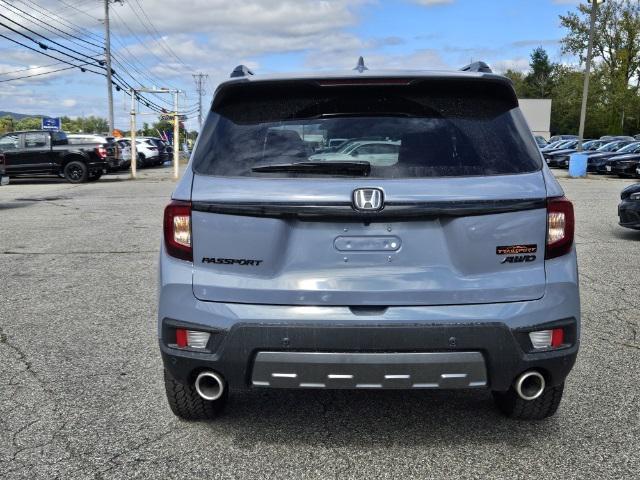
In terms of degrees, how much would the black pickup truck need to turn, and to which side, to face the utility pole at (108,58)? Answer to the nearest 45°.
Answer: approximately 90° to its right

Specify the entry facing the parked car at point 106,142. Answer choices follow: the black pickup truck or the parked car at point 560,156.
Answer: the parked car at point 560,156

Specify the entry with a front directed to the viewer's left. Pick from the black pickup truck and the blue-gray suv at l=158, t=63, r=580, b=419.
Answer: the black pickup truck

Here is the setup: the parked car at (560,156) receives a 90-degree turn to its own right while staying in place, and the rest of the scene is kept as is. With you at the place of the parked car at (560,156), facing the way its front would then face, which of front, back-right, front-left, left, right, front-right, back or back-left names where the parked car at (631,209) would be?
back-left

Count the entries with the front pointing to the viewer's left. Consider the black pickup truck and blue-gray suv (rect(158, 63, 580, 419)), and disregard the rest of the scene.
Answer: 1

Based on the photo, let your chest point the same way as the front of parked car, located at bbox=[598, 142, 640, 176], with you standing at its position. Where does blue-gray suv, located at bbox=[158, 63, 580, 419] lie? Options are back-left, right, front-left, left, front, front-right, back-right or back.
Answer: front-left

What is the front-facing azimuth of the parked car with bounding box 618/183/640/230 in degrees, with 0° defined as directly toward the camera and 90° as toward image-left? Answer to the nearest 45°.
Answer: approximately 45°

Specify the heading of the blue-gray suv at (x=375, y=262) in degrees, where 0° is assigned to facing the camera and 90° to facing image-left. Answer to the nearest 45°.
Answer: approximately 180°

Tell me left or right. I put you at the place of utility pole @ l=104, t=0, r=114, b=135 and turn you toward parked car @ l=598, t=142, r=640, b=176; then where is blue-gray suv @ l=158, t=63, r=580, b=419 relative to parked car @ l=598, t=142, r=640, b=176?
right

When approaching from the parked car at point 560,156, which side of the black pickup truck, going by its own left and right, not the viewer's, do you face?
back

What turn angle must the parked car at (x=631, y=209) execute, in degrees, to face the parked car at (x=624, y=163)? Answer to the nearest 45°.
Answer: approximately 135° to its right

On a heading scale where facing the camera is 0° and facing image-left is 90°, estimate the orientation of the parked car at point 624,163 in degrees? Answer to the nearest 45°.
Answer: approximately 45°

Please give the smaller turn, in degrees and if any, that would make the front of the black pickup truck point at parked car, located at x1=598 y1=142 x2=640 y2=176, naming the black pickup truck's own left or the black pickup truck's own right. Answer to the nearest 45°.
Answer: approximately 180°

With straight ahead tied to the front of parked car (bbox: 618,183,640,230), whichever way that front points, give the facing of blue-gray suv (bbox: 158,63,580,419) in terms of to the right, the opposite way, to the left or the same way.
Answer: to the right

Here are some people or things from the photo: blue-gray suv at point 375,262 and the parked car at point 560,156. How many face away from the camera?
1

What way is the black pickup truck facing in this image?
to the viewer's left
